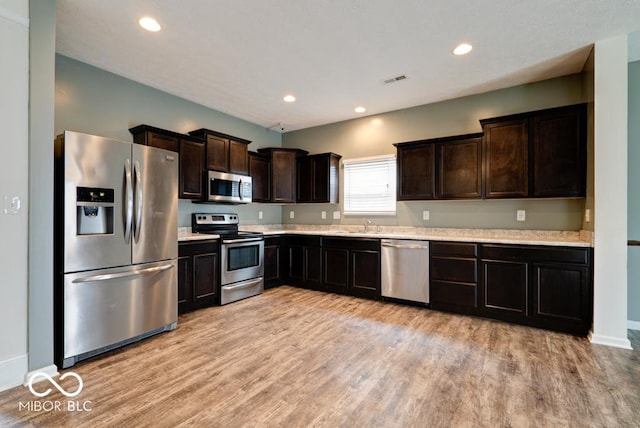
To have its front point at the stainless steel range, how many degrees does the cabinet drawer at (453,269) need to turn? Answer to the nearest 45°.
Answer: approximately 90° to its right

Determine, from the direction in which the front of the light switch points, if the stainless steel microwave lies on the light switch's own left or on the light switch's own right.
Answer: on the light switch's own left

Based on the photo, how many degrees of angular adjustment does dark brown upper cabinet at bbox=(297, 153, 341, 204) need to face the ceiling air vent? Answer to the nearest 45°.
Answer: approximately 90° to its left

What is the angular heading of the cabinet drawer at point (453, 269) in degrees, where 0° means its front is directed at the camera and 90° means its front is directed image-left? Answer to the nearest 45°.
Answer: approximately 0°

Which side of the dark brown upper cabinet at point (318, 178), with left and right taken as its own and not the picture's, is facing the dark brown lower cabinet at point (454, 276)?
left
